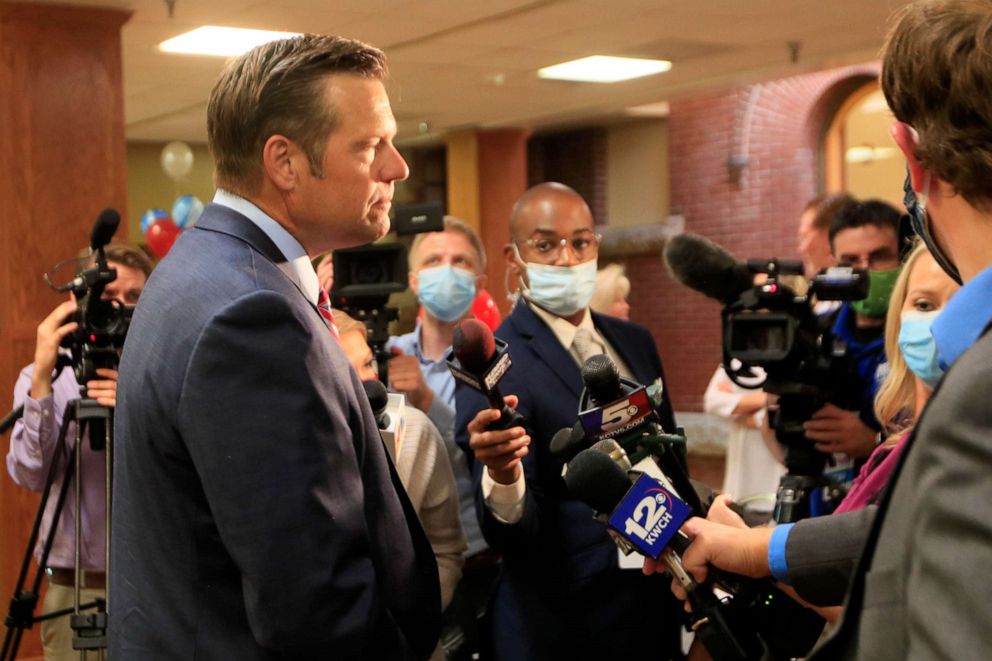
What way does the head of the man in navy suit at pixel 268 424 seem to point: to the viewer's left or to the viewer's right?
to the viewer's right

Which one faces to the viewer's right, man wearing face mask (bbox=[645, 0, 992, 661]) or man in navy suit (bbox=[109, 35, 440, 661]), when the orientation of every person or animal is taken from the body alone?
the man in navy suit

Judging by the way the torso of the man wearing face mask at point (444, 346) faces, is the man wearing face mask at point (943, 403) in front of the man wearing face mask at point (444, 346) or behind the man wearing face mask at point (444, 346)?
in front

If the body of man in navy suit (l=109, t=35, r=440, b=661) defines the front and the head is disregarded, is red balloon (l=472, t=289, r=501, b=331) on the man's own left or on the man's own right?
on the man's own left

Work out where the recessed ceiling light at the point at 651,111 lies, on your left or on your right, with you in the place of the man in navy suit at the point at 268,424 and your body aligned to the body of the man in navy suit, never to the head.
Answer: on your left

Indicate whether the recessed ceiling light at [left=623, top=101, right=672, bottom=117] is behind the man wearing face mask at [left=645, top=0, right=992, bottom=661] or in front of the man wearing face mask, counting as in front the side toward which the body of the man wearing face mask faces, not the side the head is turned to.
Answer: in front

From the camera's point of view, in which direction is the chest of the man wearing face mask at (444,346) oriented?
toward the camera

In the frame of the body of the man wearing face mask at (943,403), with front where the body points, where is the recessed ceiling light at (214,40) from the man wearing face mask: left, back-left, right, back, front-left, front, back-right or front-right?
front

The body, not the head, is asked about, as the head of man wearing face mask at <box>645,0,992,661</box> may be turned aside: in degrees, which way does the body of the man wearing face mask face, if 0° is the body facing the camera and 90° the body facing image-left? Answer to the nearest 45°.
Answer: approximately 135°

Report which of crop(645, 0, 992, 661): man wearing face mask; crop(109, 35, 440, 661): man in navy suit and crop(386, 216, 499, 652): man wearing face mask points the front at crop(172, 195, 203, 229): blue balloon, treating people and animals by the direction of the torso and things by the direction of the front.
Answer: crop(645, 0, 992, 661): man wearing face mask

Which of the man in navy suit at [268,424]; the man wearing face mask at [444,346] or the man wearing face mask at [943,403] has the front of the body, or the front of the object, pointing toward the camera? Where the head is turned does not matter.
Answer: the man wearing face mask at [444,346]

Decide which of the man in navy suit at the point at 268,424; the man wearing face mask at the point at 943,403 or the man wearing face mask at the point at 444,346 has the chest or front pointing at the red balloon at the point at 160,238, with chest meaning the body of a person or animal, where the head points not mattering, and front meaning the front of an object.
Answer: the man wearing face mask at the point at 943,403

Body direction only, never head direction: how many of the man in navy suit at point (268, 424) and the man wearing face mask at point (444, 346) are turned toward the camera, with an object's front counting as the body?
1

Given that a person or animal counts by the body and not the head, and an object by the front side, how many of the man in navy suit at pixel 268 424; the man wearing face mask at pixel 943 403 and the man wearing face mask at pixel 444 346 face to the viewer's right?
1

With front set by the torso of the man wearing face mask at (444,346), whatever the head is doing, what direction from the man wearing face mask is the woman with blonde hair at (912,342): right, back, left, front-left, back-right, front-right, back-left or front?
front-left

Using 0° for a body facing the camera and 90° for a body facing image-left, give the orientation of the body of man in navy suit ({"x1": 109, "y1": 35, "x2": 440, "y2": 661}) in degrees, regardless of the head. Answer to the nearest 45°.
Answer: approximately 270°

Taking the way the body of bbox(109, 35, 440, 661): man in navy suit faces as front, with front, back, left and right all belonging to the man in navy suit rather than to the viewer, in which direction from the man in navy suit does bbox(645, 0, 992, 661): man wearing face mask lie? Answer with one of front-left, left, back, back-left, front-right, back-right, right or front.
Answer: front-right

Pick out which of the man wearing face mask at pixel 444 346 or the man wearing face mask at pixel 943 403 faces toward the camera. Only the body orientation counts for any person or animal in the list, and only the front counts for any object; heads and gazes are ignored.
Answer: the man wearing face mask at pixel 444 346
